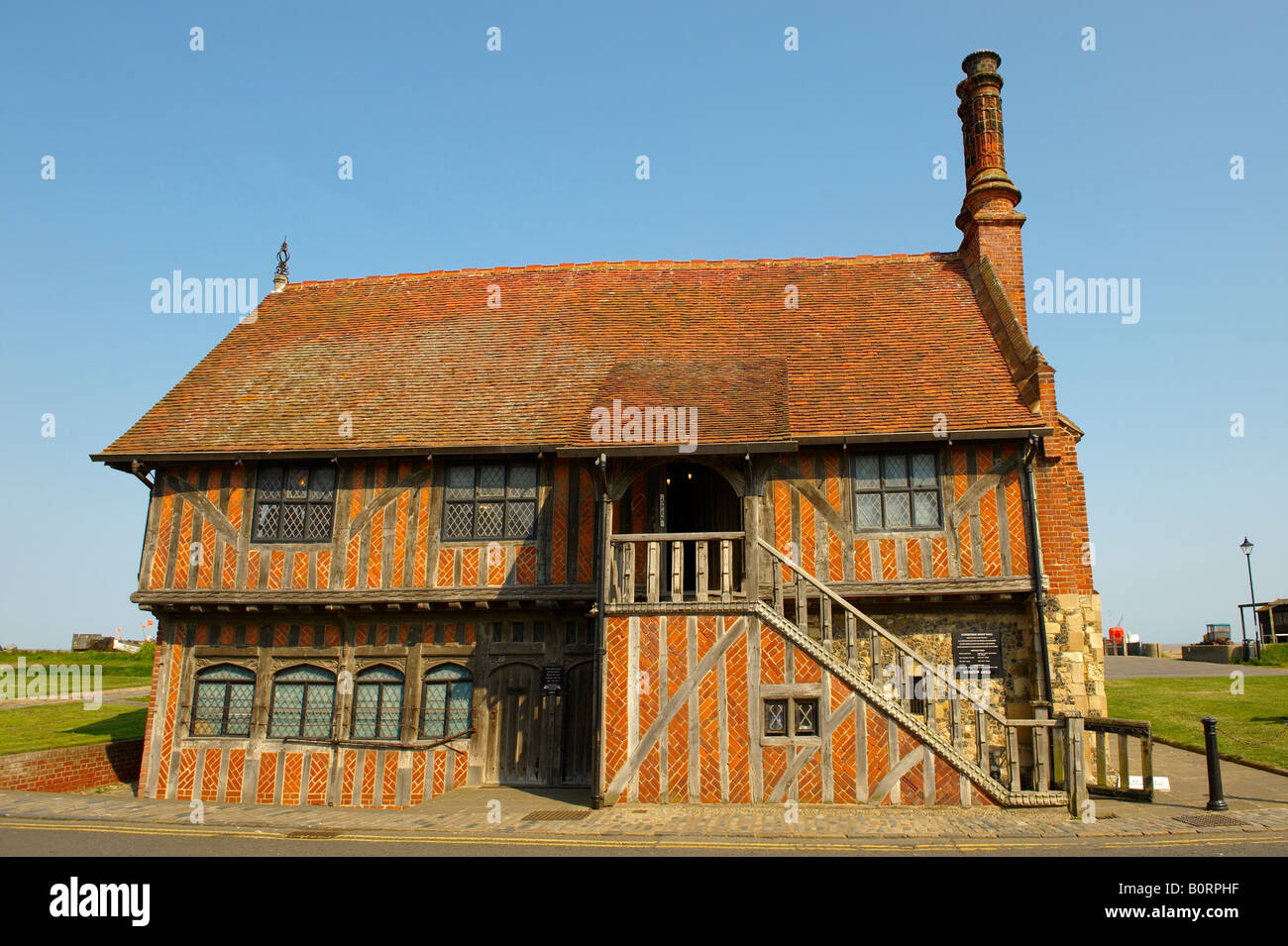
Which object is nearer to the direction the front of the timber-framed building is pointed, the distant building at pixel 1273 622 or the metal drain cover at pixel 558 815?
the metal drain cover

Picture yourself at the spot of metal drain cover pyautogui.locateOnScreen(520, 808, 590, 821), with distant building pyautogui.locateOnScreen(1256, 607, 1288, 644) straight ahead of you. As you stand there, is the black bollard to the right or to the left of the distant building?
right

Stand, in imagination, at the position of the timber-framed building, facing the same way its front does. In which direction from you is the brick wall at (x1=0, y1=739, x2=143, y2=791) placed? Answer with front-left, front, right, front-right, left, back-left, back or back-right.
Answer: right

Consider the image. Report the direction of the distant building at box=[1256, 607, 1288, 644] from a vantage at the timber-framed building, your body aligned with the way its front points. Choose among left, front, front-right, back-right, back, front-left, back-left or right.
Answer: back-left

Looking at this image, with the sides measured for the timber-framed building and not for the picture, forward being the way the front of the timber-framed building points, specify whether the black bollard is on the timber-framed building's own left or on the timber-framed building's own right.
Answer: on the timber-framed building's own left

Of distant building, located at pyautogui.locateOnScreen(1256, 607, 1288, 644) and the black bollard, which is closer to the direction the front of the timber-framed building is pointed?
the black bollard

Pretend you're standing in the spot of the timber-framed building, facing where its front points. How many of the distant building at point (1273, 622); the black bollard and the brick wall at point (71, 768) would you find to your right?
1

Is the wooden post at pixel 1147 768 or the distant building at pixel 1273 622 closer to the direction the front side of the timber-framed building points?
the wooden post

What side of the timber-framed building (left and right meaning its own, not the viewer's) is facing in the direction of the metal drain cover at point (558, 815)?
front

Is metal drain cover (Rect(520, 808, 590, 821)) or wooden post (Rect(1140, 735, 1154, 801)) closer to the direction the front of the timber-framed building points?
the metal drain cover

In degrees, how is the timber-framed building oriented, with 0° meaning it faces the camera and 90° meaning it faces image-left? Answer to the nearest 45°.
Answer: approximately 0°
